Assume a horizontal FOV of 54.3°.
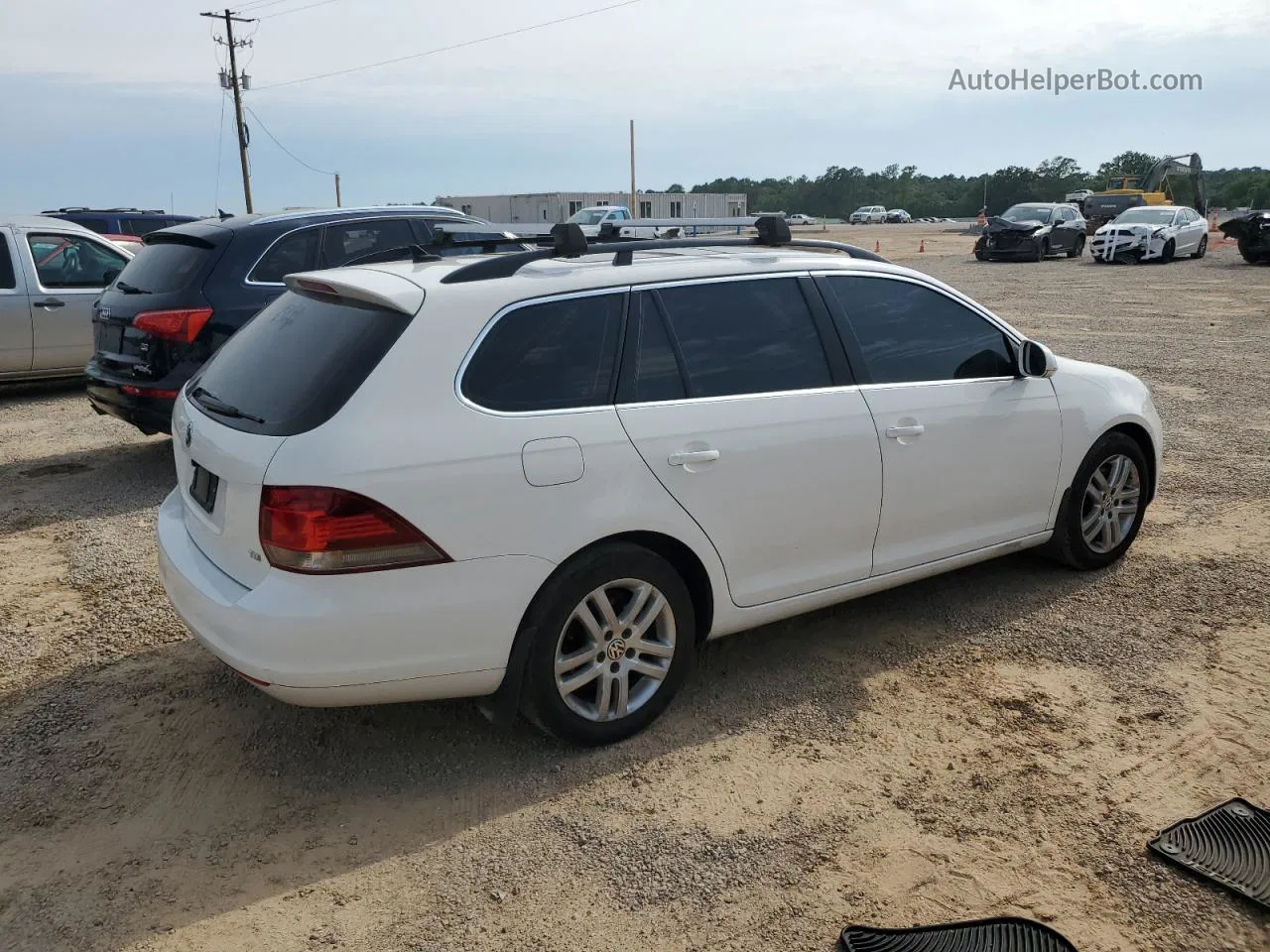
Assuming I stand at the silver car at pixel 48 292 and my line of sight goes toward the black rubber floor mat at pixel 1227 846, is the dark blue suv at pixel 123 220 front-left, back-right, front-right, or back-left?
back-left

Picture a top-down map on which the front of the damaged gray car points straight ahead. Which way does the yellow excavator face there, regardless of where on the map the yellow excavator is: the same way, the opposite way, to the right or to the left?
the opposite way

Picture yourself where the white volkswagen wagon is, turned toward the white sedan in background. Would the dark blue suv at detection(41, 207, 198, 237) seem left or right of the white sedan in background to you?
left

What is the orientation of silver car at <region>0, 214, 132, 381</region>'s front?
to the viewer's right

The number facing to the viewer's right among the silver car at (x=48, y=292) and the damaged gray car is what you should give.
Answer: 1

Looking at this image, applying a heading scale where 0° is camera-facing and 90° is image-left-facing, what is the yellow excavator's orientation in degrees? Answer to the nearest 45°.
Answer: approximately 225°

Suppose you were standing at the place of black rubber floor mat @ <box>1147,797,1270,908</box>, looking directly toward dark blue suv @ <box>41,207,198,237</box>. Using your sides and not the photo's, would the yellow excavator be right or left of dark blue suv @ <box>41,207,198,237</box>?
right

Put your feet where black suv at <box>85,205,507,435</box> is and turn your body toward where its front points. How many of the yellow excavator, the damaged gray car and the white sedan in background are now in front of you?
3

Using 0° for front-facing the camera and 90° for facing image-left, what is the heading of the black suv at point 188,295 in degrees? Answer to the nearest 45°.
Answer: approximately 225°

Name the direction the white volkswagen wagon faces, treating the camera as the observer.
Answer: facing away from the viewer and to the right of the viewer

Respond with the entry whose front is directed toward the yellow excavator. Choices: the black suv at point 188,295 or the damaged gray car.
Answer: the black suv

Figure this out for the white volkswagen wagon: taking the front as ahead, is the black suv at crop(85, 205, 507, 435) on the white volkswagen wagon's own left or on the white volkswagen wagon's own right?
on the white volkswagen wagon's own left

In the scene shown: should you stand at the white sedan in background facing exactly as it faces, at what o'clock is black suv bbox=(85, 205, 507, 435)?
The black suv is roughly at 11 o'clock from the white sedan in background.

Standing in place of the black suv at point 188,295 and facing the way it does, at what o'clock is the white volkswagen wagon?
The white volkswagen wagon is roughly at 4 o'clock from the black suv.

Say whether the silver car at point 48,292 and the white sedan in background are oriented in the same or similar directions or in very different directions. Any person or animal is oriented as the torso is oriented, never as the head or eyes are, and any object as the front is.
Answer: very different directions
